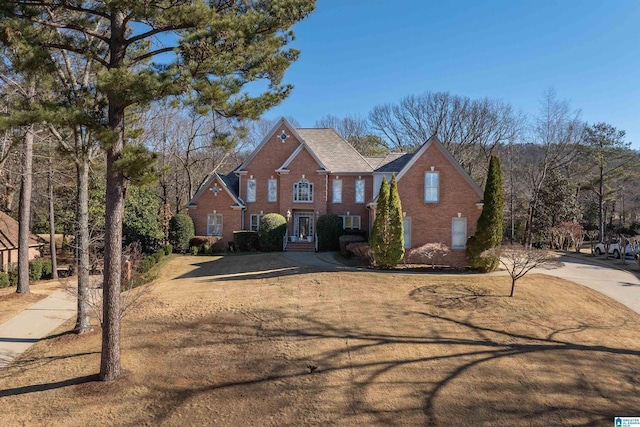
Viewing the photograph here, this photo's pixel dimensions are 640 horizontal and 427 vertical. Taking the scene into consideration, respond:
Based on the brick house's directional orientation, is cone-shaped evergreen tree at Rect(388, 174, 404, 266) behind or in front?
in front

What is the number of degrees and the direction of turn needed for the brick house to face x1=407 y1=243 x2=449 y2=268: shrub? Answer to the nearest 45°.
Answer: approximately 45° to its left

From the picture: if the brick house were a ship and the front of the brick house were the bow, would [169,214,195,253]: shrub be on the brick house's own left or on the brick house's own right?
on the brick house's own right

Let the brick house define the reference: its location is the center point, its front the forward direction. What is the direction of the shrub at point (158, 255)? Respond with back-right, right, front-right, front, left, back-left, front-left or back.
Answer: front-right

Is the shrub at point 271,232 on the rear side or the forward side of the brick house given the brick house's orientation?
on the forward side

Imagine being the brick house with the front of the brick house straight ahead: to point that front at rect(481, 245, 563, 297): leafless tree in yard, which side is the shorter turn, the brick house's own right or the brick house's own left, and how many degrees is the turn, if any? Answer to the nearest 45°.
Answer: approximately 45° to the brick house's own left

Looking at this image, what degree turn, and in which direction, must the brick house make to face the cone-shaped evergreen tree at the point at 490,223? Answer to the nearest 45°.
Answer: approximately 45° to its left

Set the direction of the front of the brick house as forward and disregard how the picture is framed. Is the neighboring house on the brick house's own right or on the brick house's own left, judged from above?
on the brick house's own right

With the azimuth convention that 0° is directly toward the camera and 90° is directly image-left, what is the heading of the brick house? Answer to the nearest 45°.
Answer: approximately 0°
